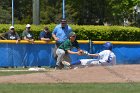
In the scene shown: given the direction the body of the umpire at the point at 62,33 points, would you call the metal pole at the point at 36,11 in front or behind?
behind

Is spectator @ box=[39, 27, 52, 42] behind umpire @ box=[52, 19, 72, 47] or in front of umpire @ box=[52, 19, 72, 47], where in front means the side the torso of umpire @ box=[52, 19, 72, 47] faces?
behind

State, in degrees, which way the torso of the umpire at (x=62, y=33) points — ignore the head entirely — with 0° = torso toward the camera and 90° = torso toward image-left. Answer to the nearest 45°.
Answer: approximately 0°

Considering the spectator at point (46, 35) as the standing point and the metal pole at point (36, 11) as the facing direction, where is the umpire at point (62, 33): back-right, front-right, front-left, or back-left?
back-right
